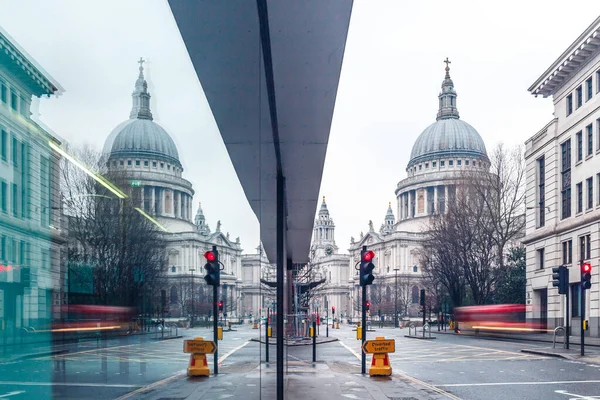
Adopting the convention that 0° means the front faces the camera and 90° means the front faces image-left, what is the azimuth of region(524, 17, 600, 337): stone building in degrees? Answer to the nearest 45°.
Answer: approximately 45°

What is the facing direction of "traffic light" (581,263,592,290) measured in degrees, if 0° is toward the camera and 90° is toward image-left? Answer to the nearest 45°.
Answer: approximately 0°

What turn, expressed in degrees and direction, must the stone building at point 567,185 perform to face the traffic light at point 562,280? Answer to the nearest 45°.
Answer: approximately 45° to its left

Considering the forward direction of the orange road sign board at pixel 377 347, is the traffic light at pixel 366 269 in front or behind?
behind

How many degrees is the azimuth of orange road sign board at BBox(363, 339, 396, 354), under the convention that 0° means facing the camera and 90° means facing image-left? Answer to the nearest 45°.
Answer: approximately 0°

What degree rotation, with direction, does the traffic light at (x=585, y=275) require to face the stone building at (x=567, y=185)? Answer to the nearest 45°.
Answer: approximately 180°

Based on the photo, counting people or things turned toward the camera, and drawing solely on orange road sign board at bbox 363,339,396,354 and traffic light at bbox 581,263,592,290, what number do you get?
2
